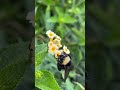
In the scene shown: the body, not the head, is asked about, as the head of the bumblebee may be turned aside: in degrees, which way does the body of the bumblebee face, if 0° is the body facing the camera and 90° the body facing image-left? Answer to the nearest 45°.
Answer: approximately 135°
